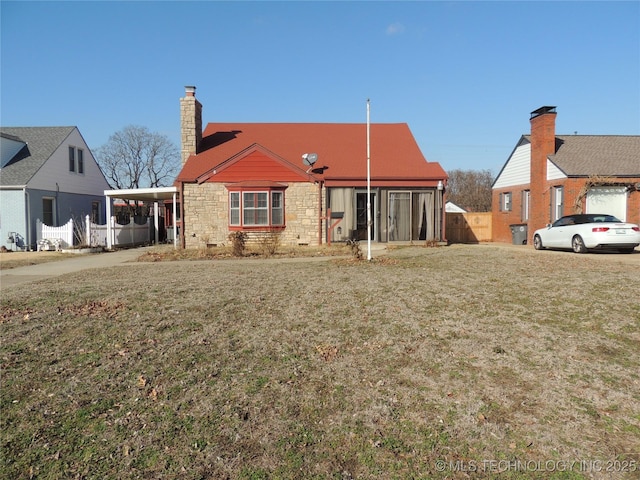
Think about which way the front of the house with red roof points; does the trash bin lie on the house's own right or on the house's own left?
on the house's own left

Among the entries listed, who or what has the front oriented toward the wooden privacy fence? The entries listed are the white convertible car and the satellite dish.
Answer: the white convertible car

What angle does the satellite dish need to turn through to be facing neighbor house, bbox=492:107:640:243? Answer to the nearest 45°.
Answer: approximately 135° to its left

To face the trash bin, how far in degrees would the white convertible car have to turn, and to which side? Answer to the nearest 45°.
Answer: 0° — it already faces it

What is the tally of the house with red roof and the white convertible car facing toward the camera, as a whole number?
1

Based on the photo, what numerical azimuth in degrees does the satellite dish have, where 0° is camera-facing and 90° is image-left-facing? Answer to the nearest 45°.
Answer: approximately 45°

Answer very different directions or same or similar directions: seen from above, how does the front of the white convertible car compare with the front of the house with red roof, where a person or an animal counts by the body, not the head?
very different directions

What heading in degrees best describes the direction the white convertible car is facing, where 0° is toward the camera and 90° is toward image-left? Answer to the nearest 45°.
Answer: approximately 135°

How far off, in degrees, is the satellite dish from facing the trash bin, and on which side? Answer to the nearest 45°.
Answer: approximately 135° to its left
